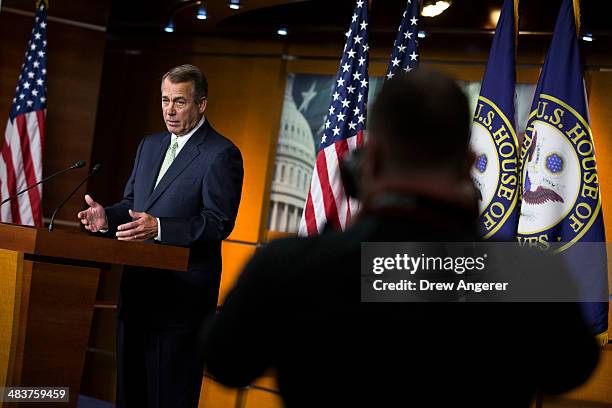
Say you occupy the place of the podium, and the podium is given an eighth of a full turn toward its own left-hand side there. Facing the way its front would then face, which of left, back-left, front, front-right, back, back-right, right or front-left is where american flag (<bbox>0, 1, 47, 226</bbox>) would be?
back

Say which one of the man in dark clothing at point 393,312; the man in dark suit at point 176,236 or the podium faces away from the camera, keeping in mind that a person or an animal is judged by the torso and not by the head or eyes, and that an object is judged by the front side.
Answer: the man in dark clothing at point 393,312

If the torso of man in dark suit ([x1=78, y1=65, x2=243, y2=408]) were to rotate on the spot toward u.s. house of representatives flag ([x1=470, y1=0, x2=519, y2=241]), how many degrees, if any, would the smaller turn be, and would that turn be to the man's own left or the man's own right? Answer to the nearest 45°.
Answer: approximately 135° to the man's own left

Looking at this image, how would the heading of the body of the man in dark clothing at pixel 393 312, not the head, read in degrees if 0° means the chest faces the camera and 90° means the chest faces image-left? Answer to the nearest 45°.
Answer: approximately 180°

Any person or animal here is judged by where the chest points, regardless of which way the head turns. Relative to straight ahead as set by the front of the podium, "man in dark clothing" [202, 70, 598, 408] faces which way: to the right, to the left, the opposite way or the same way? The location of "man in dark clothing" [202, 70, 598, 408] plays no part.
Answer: the opposite way

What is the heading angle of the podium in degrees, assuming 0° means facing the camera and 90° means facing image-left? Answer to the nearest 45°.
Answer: approximately 45°

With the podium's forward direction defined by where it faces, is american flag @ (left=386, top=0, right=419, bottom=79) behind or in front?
behind

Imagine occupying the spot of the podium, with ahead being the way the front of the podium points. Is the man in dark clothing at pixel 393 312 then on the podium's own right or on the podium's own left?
on the podium's own left

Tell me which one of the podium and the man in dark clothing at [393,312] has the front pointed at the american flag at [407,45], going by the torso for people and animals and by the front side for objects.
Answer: the man in dark clothing

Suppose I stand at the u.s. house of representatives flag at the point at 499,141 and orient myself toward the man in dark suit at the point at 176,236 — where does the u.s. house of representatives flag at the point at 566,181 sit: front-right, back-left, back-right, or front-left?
back-left

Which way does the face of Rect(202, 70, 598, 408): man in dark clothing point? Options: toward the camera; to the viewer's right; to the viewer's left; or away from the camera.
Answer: away from the camera

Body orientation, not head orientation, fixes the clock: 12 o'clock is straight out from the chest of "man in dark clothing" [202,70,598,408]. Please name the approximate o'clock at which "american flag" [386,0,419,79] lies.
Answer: The american flag is roughly at 12 o'clock from the man in dark clothing.

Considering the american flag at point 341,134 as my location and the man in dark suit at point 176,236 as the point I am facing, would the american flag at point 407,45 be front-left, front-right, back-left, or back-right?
back-left

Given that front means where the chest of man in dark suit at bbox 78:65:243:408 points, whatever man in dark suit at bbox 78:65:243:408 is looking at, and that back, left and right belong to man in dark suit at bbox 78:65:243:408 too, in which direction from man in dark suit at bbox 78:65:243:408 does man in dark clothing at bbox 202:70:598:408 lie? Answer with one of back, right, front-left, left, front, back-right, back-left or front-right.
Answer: front-left

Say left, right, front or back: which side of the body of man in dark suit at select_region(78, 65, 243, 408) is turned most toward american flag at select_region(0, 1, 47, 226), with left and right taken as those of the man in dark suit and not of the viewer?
right

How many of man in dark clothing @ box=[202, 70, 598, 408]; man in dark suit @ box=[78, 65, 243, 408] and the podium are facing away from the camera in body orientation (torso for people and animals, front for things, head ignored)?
1

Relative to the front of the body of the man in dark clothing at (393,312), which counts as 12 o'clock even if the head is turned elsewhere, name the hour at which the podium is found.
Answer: The podium is roughly at 11 o'clock from the man in dark clothing.
